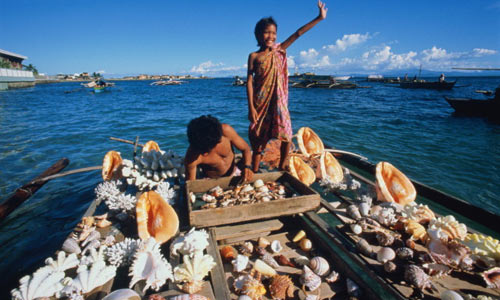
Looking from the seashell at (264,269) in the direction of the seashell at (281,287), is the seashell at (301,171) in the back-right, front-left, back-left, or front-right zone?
back-left

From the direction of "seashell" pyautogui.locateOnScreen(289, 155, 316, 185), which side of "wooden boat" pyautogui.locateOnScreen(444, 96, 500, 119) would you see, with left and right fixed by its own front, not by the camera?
left

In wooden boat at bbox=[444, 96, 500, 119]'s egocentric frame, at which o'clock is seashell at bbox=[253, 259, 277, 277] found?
The seashell is roughly at 9 o'clock from the wooden boat.

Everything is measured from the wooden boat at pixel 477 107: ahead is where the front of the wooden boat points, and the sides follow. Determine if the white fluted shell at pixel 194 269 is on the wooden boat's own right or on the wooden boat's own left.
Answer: on the wooden boat's own left

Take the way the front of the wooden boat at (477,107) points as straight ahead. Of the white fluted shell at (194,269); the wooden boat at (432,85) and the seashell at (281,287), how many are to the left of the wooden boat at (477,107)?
2

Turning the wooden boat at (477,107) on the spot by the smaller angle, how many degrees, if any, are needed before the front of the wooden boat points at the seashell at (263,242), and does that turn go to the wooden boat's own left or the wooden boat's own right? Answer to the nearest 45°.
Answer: approximately 90° to the wooden boat's own left

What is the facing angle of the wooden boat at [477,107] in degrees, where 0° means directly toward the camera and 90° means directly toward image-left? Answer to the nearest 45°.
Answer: approximately 90°

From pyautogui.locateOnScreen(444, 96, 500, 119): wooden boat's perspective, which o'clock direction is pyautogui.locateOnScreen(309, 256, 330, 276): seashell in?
The seashell is roughly at 9 o'clock from the wooden boat.

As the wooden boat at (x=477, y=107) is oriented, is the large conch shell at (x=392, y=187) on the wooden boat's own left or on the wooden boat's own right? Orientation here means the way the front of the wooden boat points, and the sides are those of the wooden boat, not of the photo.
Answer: on the wooden boat's own left

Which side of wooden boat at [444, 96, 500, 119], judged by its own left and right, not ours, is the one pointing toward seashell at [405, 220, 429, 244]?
left

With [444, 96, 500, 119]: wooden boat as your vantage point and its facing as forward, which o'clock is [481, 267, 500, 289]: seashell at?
The seashell is roughly at 9 o'clock from the wooden boat.

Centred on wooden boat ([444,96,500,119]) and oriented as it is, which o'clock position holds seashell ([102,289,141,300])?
The seashell is roughly at 9 o'clock from the wooden boat.
